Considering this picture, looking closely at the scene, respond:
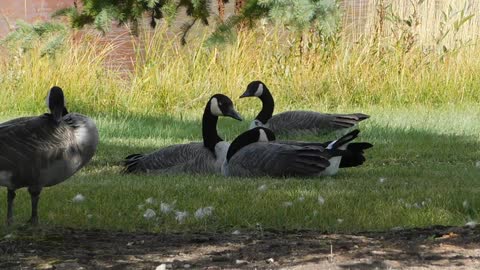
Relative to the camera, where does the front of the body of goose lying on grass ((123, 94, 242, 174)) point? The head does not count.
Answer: to the viewer's right

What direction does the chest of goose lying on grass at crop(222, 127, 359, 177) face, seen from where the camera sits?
to the viewer's left

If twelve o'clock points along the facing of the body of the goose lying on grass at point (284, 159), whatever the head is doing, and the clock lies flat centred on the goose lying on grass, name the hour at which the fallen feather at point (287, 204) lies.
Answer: The fallen feather is roughly at 9 o'clock from the goose lying on grass.

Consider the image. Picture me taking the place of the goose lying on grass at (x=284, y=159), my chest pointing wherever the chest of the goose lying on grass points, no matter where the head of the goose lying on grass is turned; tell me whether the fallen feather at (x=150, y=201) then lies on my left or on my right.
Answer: on my left

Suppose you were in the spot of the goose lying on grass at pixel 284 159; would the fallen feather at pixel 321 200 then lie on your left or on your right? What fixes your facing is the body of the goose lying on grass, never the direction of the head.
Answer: on your left

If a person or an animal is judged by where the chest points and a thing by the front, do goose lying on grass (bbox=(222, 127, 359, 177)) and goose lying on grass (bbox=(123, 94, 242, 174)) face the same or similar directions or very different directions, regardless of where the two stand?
very different directions

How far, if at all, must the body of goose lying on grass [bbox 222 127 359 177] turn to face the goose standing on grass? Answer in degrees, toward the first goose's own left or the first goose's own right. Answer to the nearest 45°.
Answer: approximately 45° to the first goose's own left

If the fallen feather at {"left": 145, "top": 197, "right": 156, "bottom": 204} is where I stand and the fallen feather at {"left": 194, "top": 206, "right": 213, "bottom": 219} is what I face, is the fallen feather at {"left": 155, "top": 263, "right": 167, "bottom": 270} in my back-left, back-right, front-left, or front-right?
front-right
